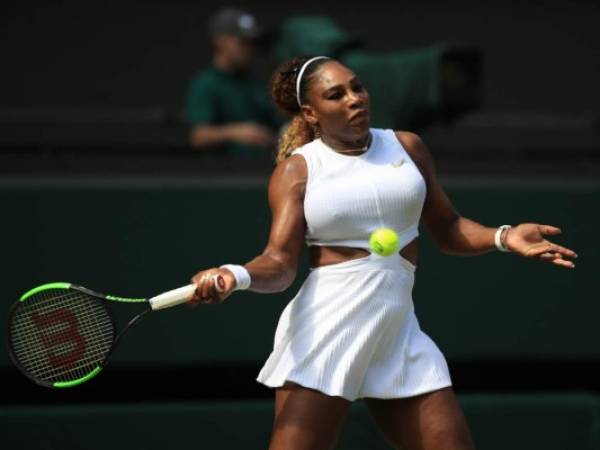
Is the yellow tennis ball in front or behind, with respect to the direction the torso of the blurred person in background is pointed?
in front

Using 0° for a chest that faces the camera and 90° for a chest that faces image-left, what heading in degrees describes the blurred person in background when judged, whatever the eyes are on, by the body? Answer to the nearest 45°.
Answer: approximately 315°

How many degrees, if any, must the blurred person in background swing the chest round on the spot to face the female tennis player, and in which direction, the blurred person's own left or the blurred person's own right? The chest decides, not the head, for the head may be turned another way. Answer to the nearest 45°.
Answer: approximately 45° to the blurred person's own right
